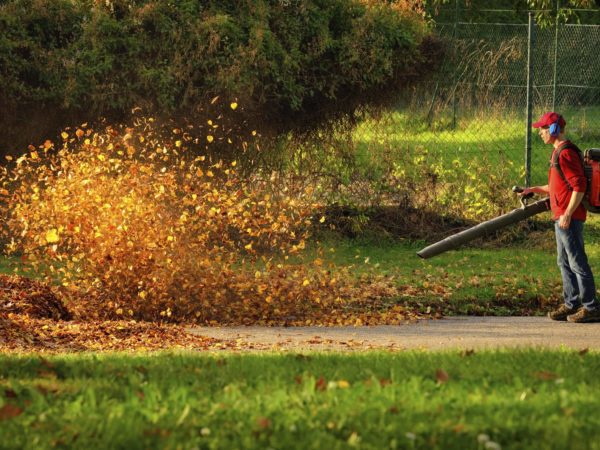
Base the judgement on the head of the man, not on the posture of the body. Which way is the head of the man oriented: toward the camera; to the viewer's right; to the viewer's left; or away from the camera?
to the viewer's left

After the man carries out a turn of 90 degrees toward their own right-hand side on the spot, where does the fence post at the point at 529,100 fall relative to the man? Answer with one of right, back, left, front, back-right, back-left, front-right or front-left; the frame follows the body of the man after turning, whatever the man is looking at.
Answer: front

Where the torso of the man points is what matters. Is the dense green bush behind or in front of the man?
in front

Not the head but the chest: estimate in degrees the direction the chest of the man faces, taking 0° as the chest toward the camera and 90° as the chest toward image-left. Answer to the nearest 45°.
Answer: approximately 90°
